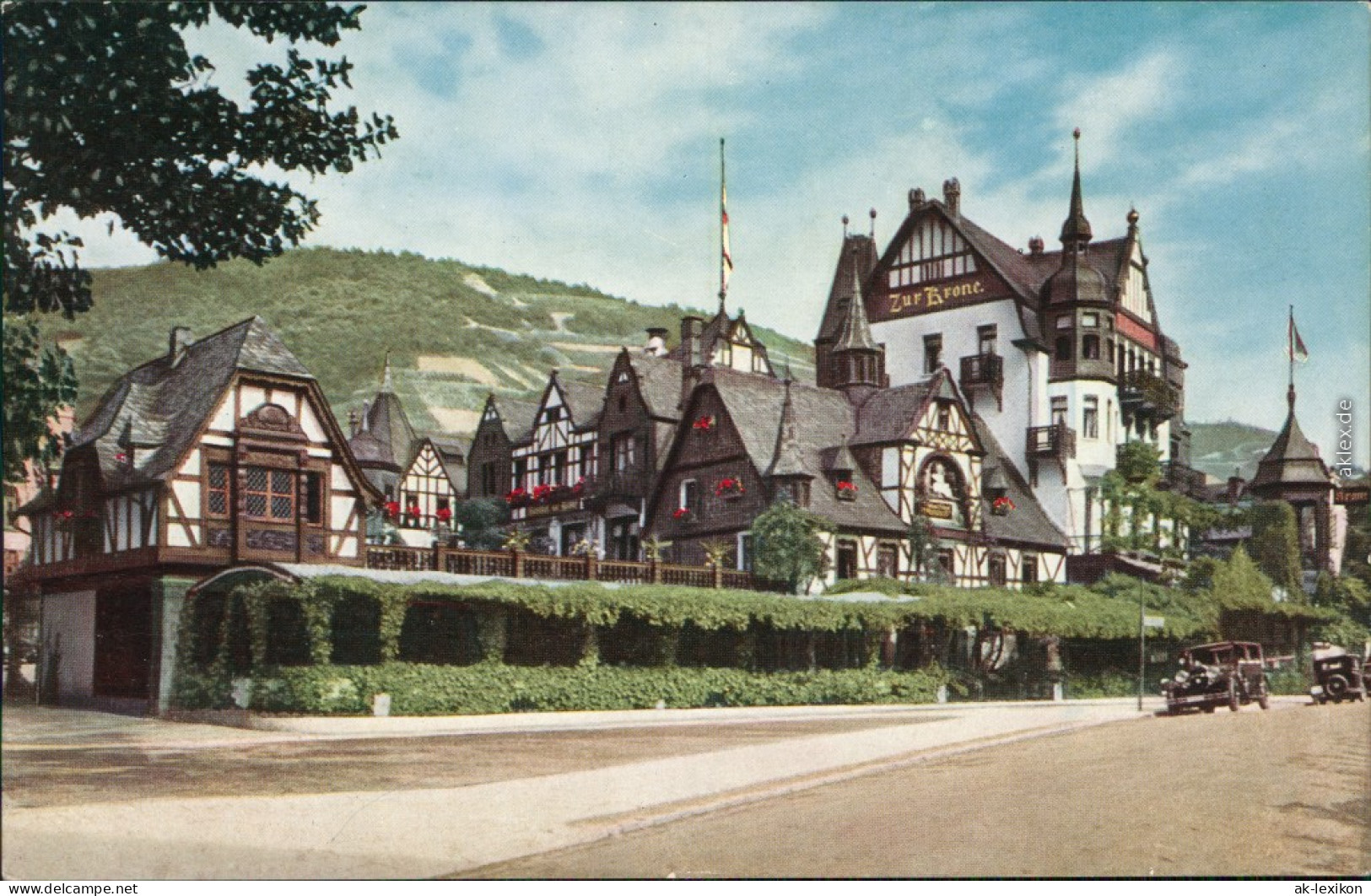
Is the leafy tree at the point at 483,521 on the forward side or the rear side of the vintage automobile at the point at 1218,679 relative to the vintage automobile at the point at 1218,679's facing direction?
on the forward side

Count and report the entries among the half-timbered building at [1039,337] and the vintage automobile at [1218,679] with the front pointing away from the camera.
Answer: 0

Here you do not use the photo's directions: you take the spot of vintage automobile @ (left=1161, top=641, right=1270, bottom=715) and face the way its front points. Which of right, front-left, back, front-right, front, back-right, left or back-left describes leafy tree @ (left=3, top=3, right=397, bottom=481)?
front

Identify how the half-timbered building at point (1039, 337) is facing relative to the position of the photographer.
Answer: facing the viewer and to the right of the viewer

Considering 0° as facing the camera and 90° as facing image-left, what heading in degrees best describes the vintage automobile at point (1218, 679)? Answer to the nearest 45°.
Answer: approximately 45°
